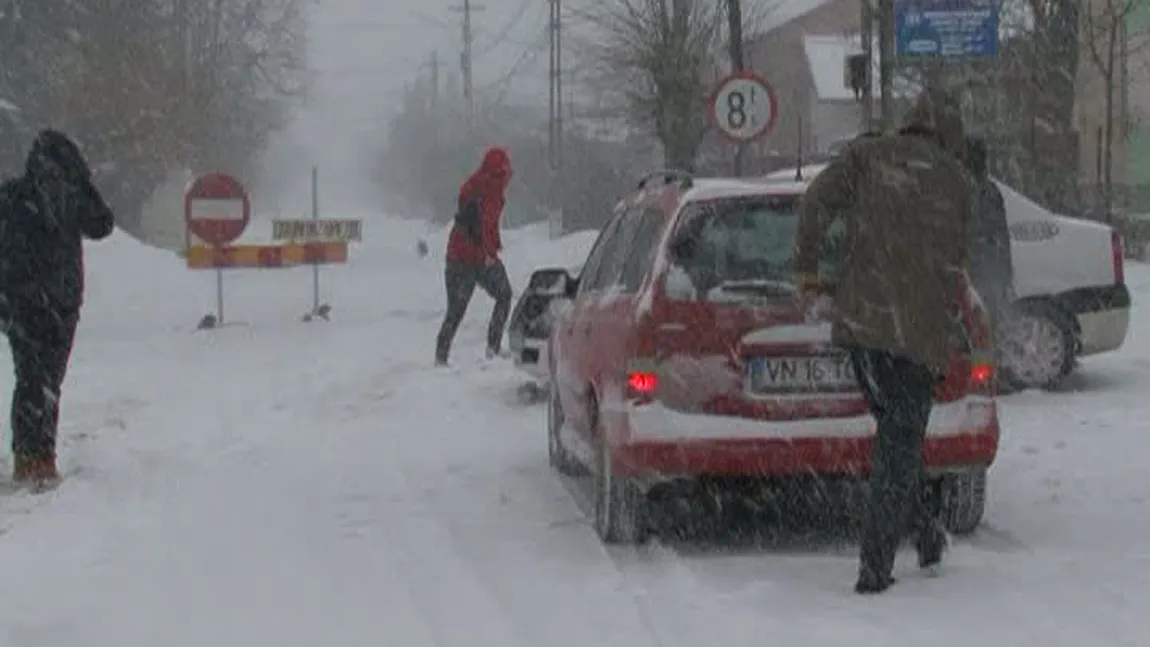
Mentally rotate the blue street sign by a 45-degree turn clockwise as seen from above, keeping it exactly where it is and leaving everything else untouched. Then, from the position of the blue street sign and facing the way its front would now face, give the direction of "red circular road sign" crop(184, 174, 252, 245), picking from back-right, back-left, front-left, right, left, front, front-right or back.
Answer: front-right

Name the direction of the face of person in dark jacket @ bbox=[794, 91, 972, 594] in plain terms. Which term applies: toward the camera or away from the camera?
away from the camera

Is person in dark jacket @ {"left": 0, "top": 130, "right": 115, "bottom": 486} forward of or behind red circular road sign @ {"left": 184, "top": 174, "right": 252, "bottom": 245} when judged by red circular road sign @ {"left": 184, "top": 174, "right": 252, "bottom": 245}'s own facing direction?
forward

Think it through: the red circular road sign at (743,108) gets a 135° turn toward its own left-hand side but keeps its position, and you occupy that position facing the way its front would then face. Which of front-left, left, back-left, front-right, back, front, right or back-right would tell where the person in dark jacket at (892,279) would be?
back-right

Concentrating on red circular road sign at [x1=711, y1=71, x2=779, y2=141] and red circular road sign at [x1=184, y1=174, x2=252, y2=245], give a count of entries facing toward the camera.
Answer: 2

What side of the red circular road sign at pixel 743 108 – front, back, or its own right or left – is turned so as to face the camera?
front

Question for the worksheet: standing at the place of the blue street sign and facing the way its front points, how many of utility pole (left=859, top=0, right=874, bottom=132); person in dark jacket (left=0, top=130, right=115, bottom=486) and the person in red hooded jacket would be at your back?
1

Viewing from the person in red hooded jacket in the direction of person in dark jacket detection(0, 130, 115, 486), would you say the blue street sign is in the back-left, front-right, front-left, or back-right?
back-left

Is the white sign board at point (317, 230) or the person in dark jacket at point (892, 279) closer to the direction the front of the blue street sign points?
the person in dark jacket

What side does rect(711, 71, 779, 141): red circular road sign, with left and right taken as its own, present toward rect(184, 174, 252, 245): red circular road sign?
right

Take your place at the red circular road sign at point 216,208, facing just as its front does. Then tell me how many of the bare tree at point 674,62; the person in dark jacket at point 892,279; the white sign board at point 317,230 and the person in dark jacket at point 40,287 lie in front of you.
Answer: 2

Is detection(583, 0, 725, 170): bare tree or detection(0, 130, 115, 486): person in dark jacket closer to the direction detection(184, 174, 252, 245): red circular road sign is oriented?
the person in dark jacket

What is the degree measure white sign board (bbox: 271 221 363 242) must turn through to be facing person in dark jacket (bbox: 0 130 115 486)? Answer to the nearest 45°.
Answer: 0° — it already faces them

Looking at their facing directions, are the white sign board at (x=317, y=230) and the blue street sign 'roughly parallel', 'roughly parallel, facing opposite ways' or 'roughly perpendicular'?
roughly parallel

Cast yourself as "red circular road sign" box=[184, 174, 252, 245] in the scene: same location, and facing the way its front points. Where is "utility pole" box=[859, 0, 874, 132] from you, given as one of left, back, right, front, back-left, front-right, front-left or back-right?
left

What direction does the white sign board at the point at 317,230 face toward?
toward the camera

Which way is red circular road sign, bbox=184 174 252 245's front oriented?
toward the camera

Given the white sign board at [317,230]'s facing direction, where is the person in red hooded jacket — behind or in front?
in front
